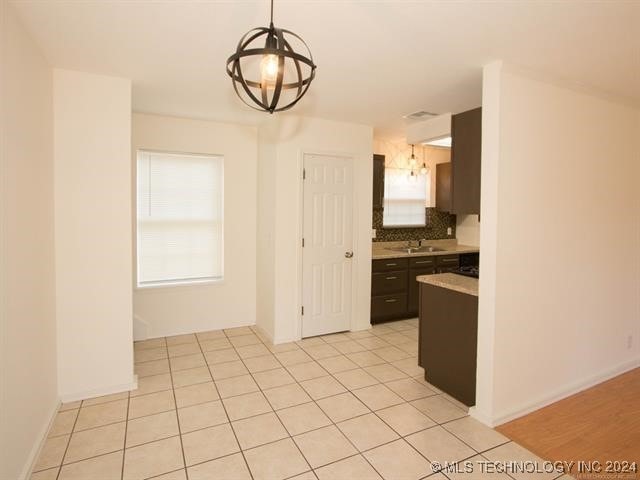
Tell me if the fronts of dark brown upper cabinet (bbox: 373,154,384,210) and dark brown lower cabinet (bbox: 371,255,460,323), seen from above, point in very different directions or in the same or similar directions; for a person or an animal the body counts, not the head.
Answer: same or similar directions

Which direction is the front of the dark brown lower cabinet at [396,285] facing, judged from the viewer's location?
facing the viewer and to the right of the viewer

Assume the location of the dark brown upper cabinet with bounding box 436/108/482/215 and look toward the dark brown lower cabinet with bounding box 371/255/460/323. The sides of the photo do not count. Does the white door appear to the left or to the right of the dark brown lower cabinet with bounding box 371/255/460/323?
left

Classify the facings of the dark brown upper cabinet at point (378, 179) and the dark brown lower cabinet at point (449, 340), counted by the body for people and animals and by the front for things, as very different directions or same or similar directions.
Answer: very different directions

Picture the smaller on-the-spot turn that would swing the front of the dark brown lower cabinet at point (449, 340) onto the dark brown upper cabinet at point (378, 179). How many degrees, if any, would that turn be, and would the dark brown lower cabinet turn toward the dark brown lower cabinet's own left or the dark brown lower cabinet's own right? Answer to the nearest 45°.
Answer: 0° — it already faces it

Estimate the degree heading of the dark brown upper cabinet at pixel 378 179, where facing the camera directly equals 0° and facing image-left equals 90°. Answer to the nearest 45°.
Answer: approximately 315°

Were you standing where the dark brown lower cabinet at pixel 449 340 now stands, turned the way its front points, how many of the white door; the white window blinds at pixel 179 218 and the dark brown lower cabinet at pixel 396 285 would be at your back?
0

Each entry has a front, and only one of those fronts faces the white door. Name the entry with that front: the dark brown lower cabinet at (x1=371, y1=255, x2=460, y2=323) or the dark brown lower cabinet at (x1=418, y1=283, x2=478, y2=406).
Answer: the dark brown lower cabinet at (x1=418, y1=283, x2=478, y2=406)

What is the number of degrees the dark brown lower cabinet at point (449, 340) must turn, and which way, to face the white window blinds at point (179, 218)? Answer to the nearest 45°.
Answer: approximately 45° to its left

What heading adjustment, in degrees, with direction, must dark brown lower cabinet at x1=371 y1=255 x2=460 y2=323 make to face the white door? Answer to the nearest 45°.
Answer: approximately 90° to its right

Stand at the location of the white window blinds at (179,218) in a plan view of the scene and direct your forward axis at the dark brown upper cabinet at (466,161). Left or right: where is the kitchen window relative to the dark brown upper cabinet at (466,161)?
left

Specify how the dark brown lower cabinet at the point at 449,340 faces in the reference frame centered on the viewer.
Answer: facing away from the viewer and to the left of the viewer

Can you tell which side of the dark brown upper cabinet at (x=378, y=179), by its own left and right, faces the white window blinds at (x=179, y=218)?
right

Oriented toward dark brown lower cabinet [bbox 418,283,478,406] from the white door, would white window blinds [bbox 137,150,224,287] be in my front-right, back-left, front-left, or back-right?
back-right

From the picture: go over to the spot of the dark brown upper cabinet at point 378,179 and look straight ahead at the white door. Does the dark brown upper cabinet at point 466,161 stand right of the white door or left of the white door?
left

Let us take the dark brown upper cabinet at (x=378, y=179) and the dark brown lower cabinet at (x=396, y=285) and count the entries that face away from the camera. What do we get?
0

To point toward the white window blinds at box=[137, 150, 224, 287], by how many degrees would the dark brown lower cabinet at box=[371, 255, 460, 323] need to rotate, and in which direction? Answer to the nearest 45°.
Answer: approximately 90° to its right
